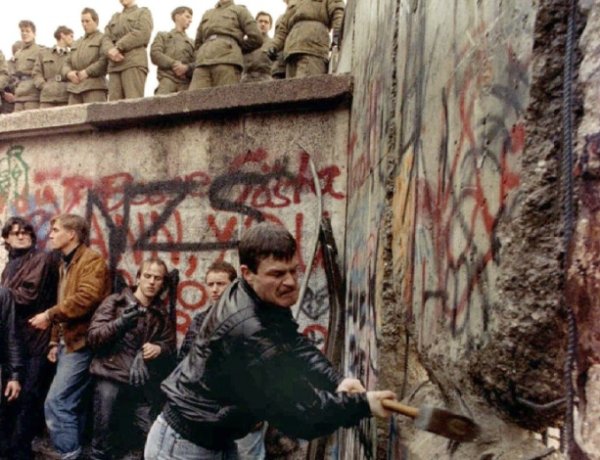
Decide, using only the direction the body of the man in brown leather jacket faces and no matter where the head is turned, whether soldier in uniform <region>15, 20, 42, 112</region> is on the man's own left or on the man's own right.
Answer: on the man's own right

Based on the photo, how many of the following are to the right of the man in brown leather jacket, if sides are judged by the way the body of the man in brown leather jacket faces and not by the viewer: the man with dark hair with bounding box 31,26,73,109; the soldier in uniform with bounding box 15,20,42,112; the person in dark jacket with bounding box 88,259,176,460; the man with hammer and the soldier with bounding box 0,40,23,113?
3

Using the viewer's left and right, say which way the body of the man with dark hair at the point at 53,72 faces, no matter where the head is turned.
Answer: facing the viewer and to the right of the viewer

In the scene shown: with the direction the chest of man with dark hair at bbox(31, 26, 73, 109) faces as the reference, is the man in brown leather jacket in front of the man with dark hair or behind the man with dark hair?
in front

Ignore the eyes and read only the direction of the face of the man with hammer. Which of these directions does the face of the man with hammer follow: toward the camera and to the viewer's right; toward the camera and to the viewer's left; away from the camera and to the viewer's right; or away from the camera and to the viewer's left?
toward the camera and to the viewer's right

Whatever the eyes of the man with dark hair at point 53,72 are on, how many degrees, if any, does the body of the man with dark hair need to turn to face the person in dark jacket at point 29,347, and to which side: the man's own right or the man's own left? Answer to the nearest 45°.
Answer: approximately 45° to the man's own right

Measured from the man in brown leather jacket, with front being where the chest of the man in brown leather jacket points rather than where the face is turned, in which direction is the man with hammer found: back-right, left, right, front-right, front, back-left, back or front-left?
left
